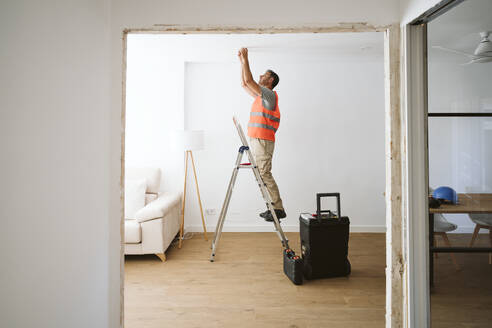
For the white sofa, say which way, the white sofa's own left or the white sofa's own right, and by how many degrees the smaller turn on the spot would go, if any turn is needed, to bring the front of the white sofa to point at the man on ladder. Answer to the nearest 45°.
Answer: approximately 90° to the white sofa's own left
